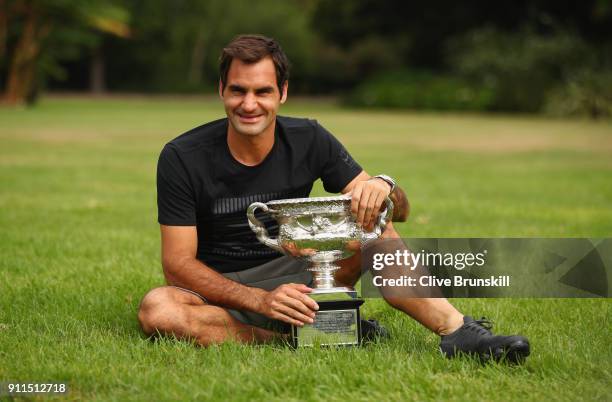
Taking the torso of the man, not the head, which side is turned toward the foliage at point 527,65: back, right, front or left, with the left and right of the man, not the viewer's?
back

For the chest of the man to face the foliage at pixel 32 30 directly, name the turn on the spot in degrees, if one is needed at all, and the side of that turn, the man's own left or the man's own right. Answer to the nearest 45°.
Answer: approximately 180°

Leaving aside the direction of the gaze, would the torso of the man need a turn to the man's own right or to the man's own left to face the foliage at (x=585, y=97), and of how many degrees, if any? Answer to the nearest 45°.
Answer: approximately 180°

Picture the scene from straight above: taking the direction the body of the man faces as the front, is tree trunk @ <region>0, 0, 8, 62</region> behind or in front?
behind

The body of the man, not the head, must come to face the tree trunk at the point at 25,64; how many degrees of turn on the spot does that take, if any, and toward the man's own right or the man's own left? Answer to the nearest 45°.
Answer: approximately 180°

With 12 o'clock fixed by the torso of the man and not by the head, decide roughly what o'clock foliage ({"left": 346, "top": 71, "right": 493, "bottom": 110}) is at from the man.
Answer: The foliage is roughly at 6 o'clock from the man.

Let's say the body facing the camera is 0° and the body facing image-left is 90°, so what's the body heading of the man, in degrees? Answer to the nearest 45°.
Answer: approximately 0°
